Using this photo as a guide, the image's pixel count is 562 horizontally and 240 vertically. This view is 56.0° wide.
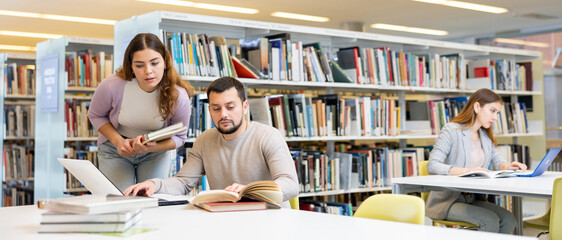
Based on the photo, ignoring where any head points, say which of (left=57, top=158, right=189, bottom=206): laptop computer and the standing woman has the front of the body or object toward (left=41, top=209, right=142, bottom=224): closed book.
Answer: the standing woman

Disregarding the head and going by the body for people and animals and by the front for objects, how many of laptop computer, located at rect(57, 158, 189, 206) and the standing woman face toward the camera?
1

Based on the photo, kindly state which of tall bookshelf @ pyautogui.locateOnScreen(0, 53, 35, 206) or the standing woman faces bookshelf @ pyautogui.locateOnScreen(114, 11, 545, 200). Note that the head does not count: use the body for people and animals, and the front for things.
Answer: the tall bookshelf

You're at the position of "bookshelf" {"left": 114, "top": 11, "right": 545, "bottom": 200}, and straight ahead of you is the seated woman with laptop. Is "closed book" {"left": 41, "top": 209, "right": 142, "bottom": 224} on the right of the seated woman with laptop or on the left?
right

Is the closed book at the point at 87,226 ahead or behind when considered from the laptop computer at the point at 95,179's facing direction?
behind

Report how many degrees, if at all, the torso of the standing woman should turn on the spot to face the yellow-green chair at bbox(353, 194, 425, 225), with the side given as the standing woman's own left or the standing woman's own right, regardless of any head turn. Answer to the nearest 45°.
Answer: approximately 45° to the standing woman's own left

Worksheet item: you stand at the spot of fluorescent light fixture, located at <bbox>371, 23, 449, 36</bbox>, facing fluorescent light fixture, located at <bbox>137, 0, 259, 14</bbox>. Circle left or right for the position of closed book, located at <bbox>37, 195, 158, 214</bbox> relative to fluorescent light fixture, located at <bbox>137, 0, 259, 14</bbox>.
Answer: left

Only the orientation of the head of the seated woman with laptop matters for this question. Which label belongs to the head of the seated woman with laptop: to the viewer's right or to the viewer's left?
to the viewer's right

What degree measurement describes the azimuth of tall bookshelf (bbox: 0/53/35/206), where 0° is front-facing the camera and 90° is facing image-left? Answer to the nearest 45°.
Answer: approximately 315°

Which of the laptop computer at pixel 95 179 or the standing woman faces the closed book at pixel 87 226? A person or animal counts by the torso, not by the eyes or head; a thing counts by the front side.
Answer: the standing woman
